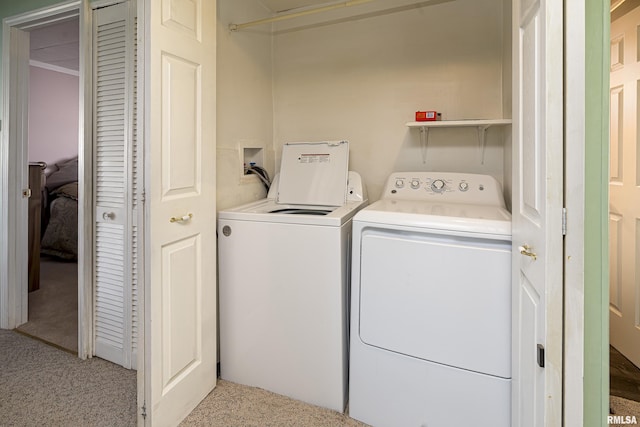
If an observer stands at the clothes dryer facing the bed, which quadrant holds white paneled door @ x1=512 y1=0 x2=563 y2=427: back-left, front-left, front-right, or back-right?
back-left

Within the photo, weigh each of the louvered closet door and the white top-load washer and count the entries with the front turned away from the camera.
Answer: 0

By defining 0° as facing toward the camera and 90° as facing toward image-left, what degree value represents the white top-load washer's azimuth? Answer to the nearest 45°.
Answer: approximately 45°
